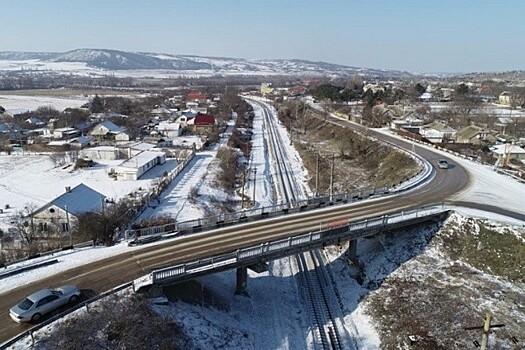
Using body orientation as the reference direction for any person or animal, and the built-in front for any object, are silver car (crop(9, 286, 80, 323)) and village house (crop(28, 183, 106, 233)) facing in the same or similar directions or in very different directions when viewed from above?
very different directions

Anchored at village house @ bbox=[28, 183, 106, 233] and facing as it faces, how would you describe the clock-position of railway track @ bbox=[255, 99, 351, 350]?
The railway track is roughly at 9 o'clock from the village house.

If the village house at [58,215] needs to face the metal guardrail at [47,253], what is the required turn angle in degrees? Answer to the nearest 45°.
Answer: approximately 45° to its left

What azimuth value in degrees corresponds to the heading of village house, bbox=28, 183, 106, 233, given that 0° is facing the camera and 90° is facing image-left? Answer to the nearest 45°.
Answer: approximately 45°

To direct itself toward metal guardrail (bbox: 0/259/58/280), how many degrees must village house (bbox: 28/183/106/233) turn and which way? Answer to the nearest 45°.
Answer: approximately 45° to its left

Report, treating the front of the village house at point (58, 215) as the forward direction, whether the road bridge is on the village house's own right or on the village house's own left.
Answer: on the village house's own left
